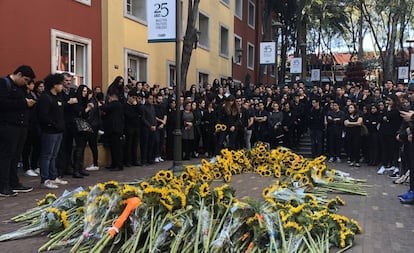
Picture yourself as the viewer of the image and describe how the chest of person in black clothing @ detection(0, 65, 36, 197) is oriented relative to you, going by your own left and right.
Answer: facing to the right of the viewer

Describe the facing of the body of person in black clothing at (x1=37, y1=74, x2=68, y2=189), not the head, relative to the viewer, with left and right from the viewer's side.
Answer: facing to the right of the viewer

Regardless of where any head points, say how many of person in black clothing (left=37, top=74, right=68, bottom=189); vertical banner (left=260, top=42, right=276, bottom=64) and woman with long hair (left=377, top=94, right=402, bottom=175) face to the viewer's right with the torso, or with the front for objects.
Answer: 1

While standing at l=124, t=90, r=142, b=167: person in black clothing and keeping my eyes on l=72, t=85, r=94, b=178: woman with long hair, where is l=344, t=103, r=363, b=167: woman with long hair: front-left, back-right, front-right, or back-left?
back-left

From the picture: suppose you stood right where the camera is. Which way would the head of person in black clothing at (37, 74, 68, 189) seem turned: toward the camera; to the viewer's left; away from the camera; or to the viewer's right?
to the viewer's right
